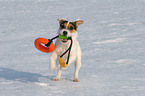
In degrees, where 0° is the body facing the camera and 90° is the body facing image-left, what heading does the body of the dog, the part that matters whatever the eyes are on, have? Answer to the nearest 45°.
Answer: approximately 0°
